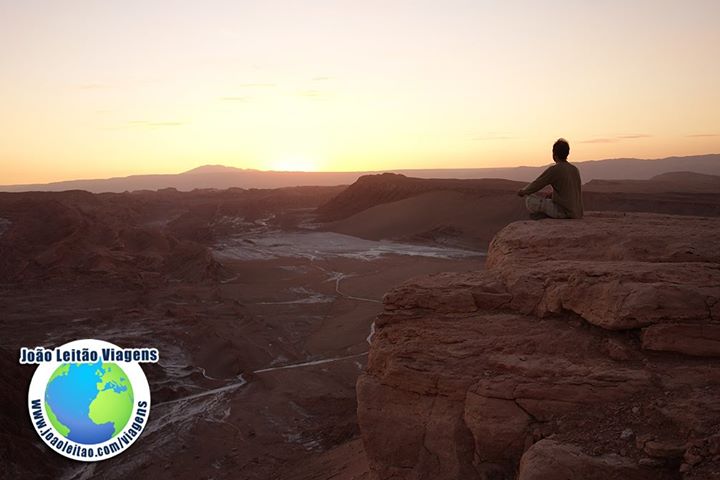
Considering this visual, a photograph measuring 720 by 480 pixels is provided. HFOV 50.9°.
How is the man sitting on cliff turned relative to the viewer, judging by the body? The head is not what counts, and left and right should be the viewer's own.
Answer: facing away from the viewer and to the left of the viewer
